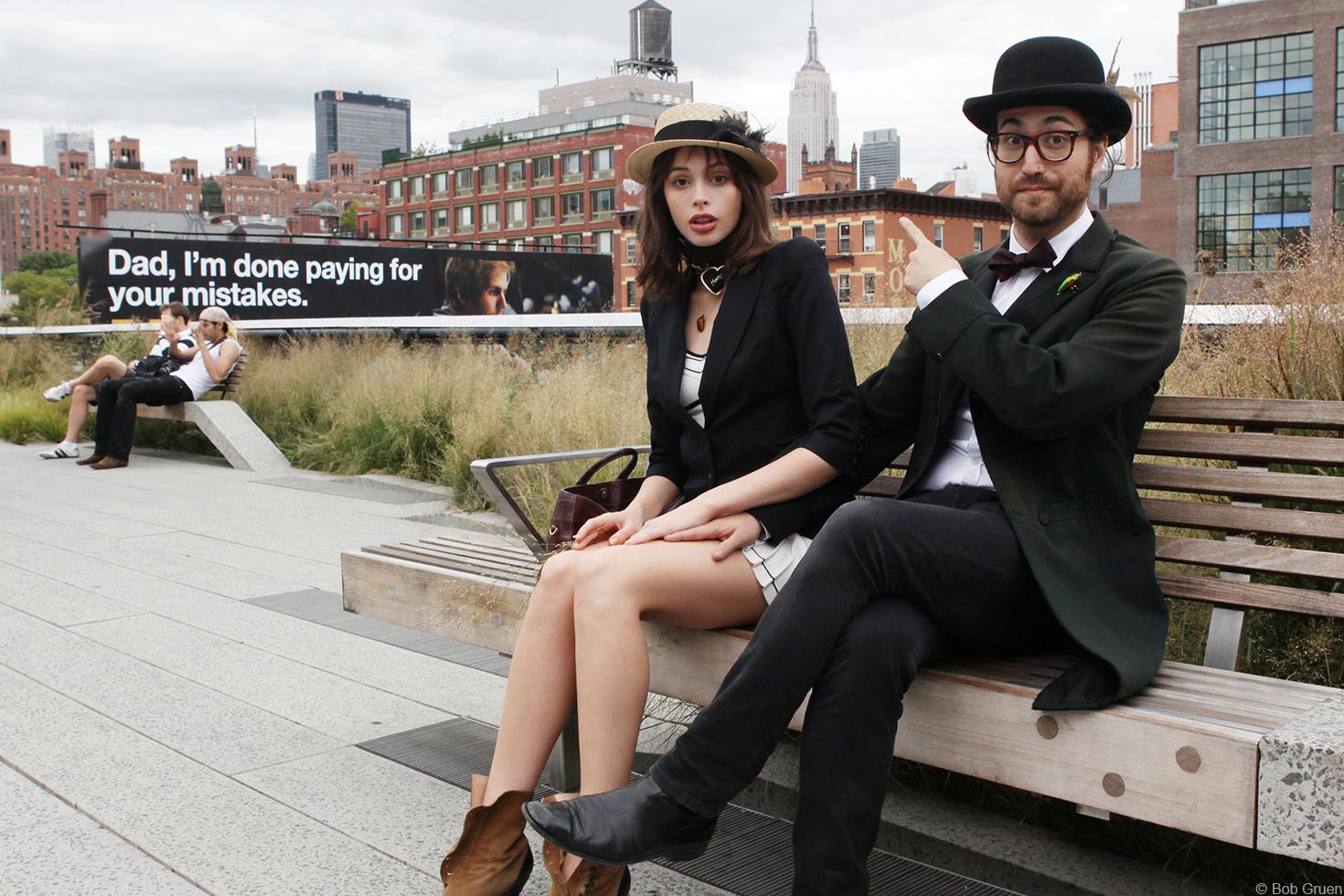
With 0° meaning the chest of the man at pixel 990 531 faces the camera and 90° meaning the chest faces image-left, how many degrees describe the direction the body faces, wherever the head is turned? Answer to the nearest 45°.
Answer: approximately 45°

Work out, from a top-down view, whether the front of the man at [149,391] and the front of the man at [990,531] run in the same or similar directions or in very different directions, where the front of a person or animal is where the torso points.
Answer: same or similar directions

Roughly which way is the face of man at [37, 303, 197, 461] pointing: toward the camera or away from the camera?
toward the camera

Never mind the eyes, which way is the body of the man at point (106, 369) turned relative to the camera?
to the viewer's left

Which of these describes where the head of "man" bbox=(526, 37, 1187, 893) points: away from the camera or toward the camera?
toward the camera

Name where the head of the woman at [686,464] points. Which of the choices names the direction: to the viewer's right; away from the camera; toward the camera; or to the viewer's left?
toward the camera

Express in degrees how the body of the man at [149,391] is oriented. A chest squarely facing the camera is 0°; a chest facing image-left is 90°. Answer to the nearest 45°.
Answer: approximately 90°

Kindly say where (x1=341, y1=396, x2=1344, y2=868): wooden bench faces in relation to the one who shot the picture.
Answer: facing the viewer and to the left of the viewer

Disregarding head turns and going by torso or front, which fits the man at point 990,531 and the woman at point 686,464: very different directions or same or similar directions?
same or similar directions

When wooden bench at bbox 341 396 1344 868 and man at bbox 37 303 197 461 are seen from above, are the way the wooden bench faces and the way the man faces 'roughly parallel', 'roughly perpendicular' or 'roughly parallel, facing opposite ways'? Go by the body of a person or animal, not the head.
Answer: roughly parallel

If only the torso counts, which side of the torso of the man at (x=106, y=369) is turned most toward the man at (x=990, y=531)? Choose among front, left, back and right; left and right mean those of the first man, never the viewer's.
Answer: left

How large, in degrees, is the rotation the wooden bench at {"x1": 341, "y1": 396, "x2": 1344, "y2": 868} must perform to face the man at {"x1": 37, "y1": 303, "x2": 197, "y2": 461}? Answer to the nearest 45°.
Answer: approximately 90° to its right

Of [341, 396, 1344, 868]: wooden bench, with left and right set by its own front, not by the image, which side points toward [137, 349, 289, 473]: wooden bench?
right
